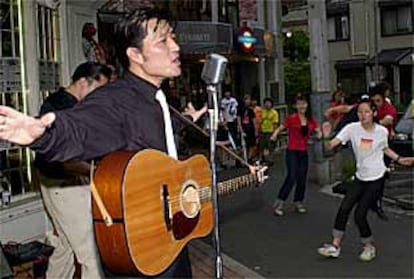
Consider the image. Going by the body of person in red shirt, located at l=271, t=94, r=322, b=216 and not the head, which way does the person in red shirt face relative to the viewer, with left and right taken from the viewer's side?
facing the viewer

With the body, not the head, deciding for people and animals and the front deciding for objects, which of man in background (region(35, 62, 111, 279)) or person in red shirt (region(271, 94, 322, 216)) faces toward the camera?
the person in red shirt

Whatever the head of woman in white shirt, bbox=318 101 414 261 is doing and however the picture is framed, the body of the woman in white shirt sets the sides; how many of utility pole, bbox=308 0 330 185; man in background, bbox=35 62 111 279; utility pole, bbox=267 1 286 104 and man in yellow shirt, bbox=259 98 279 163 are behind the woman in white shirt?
3

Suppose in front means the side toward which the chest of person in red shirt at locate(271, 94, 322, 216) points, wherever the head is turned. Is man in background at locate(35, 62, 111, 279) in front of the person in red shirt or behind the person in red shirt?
in front

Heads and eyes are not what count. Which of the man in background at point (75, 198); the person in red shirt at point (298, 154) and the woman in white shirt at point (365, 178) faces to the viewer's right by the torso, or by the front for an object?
the man in background

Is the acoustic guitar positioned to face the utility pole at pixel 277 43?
no

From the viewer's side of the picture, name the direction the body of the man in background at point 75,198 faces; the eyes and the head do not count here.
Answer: to the viewer's right

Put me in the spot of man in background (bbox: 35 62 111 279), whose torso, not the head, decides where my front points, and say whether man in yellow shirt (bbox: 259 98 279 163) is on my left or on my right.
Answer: on my left

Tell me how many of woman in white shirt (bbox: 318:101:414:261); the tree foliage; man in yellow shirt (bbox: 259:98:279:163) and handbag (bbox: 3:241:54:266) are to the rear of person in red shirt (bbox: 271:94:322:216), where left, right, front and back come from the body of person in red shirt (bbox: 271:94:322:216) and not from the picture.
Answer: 2

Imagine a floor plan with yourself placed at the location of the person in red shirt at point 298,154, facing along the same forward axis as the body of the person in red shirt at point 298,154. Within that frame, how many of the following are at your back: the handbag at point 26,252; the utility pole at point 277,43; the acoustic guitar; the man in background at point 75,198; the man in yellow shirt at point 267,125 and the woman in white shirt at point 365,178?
2

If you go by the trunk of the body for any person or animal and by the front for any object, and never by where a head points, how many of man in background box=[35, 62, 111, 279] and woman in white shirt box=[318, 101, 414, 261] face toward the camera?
1

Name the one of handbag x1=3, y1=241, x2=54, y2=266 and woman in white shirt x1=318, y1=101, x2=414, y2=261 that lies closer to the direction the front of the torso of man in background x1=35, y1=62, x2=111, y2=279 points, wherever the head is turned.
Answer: the woman in white shirt

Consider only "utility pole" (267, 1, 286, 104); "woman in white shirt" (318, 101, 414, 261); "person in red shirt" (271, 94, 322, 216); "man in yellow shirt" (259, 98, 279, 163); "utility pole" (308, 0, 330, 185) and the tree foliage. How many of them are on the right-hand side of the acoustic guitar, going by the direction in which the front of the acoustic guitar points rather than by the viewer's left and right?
0

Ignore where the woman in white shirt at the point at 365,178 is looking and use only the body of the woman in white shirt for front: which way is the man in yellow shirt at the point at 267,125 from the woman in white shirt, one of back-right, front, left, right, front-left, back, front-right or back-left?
back

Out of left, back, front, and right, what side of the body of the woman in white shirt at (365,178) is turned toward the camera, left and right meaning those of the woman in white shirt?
front
